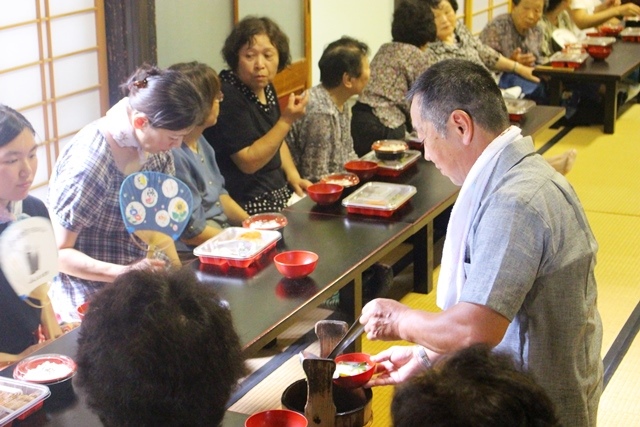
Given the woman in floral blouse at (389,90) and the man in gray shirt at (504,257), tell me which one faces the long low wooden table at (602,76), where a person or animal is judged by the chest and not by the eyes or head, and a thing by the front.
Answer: the woman in floral blouse

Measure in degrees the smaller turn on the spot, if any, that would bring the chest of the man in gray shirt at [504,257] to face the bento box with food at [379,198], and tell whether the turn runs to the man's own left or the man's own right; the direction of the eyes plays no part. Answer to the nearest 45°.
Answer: approximately 90° to the man's own right

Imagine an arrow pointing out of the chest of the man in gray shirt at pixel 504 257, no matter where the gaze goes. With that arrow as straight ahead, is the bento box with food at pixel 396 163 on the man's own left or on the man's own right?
on the man's own right

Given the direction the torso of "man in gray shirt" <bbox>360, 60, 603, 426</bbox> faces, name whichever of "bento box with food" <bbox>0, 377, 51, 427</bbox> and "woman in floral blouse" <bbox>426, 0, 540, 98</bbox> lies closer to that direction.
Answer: the bento box with food

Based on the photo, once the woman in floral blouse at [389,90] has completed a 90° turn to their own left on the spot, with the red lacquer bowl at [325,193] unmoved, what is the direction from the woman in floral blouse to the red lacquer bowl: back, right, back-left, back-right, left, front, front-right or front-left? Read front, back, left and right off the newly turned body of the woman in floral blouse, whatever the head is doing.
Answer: back-left

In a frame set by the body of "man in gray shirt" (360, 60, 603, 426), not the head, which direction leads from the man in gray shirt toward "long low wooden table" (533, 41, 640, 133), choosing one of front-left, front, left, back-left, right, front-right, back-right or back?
right

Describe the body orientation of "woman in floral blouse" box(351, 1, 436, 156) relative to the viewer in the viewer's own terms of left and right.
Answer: facing away from the viewer and to the right of the viewer

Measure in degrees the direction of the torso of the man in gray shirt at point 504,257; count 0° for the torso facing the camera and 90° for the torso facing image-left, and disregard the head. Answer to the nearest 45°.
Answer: approximately 90°

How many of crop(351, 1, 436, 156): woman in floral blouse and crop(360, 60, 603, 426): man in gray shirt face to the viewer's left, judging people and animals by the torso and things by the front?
1

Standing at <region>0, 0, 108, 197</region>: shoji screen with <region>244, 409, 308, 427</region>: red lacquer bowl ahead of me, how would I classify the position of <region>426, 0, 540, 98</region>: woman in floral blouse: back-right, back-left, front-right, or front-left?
back-left

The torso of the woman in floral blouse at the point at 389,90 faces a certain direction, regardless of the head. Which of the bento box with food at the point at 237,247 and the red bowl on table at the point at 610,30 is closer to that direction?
the red bowl on table

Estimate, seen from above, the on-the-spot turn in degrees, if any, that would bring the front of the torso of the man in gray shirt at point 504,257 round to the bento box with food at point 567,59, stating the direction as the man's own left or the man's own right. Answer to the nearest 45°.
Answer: approximately 90° to the man's own right

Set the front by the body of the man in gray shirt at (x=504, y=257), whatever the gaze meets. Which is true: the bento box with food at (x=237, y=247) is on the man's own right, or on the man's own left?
on the man's own right

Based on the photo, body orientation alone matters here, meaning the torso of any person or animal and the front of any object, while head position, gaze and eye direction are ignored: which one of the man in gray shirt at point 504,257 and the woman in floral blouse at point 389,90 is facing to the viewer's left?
the man in gray shirt
